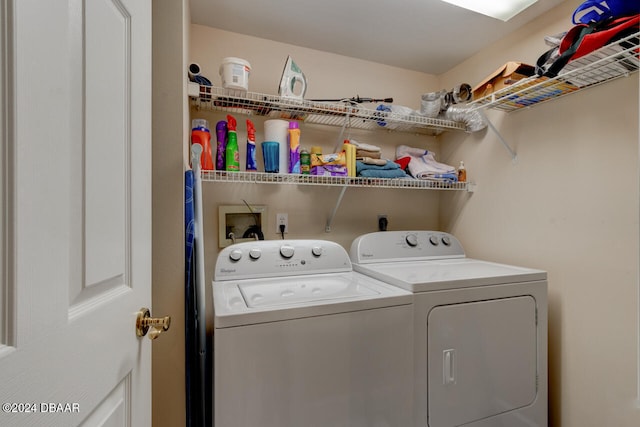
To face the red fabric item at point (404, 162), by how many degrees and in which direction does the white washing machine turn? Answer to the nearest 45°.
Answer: approximately 90° to its left

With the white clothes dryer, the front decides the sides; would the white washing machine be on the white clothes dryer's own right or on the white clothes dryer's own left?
on the white clothes dryer's own right

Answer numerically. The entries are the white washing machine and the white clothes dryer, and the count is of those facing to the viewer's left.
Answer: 0

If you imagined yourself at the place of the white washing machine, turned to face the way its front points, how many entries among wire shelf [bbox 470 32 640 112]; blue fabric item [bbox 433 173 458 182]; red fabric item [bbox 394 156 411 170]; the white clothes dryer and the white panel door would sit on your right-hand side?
1

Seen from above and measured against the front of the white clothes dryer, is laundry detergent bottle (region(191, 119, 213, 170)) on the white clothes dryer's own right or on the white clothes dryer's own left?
on the white clothes dryer's own right

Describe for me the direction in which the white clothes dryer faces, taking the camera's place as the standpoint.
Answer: facing the viewer and to the right of the viewer
